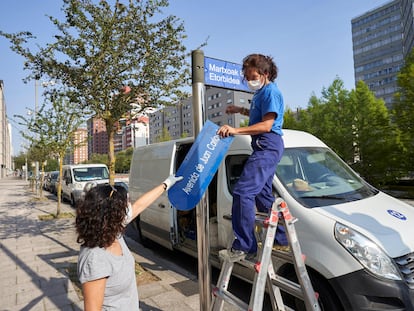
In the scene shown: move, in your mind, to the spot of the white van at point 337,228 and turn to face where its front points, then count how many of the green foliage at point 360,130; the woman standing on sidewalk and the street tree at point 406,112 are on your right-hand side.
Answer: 1

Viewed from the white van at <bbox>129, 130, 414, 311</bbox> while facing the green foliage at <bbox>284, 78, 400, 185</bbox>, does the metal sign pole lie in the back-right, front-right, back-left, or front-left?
back-left

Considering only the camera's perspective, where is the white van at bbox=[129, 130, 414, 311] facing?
facing the viewer and to the right of the viewer

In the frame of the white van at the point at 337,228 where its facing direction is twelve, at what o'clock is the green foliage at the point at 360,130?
The green foliage is roughly at 8 o'clock from the white van.

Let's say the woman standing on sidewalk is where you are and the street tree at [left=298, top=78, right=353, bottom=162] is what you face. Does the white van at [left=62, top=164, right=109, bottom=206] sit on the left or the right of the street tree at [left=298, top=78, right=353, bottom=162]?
left

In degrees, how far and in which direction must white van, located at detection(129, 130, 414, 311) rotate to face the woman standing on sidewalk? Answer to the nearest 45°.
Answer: approximately 90° to its right

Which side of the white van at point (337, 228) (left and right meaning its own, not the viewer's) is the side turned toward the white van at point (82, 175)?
back

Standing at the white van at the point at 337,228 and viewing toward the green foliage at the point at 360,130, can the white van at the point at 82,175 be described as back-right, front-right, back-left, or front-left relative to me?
front-left

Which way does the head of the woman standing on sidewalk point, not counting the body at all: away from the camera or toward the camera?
away from the camera

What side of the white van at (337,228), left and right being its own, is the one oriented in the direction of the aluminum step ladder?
right

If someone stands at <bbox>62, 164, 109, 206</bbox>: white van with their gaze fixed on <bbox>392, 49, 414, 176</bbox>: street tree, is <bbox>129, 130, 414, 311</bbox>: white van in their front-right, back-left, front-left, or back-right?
front-right

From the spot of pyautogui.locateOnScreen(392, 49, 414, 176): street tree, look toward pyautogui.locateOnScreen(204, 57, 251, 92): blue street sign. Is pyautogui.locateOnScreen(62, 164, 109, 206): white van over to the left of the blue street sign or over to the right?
right

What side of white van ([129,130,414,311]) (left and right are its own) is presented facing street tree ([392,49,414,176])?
left
